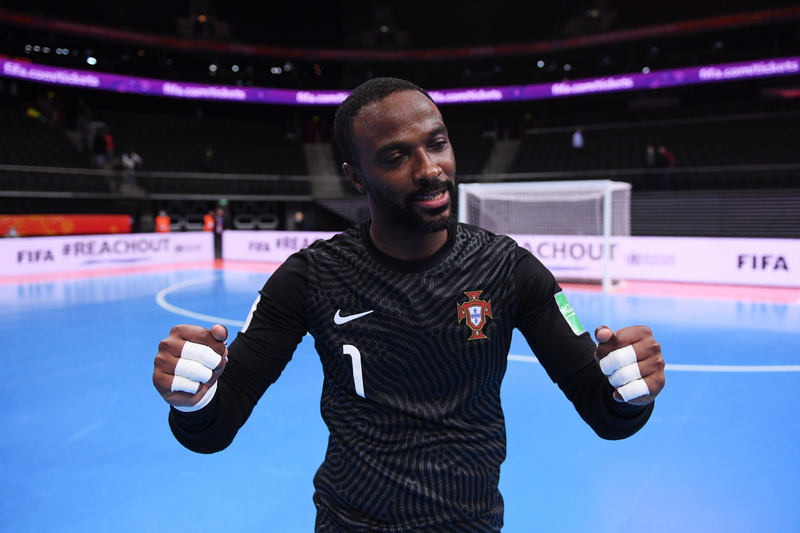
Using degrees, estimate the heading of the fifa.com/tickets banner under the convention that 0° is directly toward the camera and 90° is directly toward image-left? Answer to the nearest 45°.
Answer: approximately 0°

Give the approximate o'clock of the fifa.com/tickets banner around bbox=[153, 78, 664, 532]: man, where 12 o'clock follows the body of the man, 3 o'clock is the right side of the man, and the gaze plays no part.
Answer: The fifa.com/tickets banner is roughly at 6 o'clock from the man.

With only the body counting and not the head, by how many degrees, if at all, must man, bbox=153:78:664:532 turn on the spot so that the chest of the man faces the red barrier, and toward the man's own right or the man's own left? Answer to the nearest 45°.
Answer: approximately 135° to the man's own right

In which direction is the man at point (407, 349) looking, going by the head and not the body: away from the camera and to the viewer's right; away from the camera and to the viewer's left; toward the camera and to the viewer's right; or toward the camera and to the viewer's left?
toward the camera and to the viewer's right

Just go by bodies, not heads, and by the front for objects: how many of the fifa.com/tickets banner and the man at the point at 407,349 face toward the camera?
2

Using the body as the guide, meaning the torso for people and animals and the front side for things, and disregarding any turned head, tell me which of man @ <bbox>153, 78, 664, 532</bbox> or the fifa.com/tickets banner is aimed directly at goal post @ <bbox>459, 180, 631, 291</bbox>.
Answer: the fifa.com/tickets banner

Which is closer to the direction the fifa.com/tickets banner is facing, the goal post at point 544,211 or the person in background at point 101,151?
the goal post

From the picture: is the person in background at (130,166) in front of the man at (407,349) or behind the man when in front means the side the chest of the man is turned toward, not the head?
behind

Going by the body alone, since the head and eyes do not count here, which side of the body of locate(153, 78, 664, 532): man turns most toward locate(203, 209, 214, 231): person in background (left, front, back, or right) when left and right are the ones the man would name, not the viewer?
back
